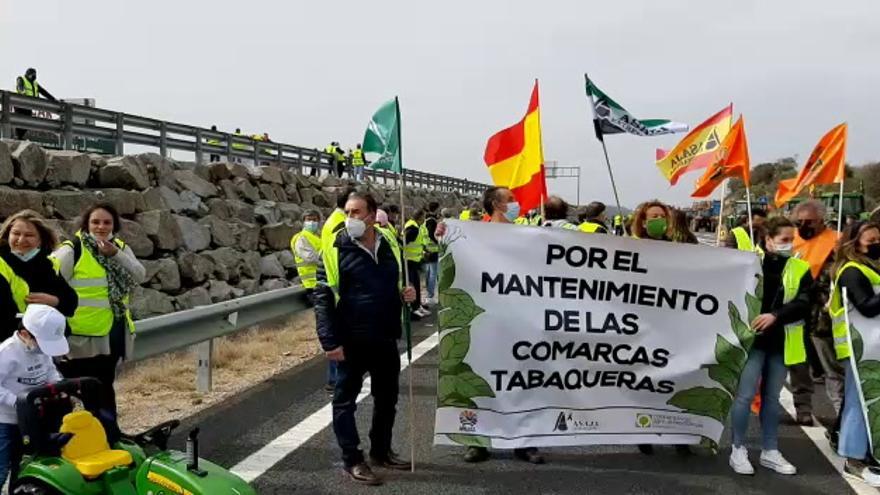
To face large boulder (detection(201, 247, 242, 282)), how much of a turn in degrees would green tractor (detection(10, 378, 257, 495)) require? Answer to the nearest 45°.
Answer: approximately 135° to its left

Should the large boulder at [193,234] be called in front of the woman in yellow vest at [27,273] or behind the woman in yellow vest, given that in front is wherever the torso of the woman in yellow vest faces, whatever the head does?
behind

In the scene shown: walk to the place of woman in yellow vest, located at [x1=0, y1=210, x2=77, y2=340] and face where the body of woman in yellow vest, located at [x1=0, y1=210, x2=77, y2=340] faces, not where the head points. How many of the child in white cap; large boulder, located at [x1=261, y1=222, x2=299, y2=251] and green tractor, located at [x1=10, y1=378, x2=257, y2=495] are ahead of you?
2

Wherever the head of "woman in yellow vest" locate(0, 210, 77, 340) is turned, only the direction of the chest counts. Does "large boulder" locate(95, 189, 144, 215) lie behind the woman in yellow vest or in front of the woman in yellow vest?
behind

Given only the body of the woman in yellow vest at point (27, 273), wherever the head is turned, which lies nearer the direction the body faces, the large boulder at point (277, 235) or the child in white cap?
the child in white cap

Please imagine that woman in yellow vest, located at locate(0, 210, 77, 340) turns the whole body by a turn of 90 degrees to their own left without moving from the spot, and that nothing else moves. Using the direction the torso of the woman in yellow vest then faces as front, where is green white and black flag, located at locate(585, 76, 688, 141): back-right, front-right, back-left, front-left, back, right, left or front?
front

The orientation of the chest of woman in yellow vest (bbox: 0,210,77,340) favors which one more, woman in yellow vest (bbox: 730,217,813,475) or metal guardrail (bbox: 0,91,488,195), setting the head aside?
the woman in yellow vest

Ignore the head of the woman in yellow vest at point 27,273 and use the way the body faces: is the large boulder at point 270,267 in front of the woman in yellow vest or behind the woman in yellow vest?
behind

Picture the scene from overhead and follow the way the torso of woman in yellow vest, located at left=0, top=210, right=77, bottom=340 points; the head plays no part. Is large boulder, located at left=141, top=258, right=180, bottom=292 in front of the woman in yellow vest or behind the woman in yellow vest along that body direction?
behind

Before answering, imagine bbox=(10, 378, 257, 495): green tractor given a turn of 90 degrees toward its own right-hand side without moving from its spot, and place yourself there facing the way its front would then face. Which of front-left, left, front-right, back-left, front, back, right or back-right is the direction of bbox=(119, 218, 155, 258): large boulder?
back-right
